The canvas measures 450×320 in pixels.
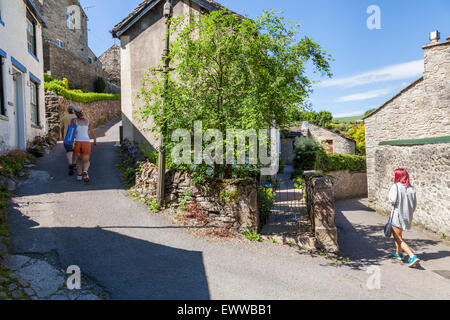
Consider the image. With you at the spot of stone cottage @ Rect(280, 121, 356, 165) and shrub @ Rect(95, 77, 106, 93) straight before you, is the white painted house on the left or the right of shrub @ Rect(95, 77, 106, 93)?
left

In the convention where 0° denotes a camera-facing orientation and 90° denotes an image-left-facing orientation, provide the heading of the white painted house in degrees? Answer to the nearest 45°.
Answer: approximately 315°

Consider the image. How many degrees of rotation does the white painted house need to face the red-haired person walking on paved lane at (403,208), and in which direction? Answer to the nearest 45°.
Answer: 0° — it already faces them
